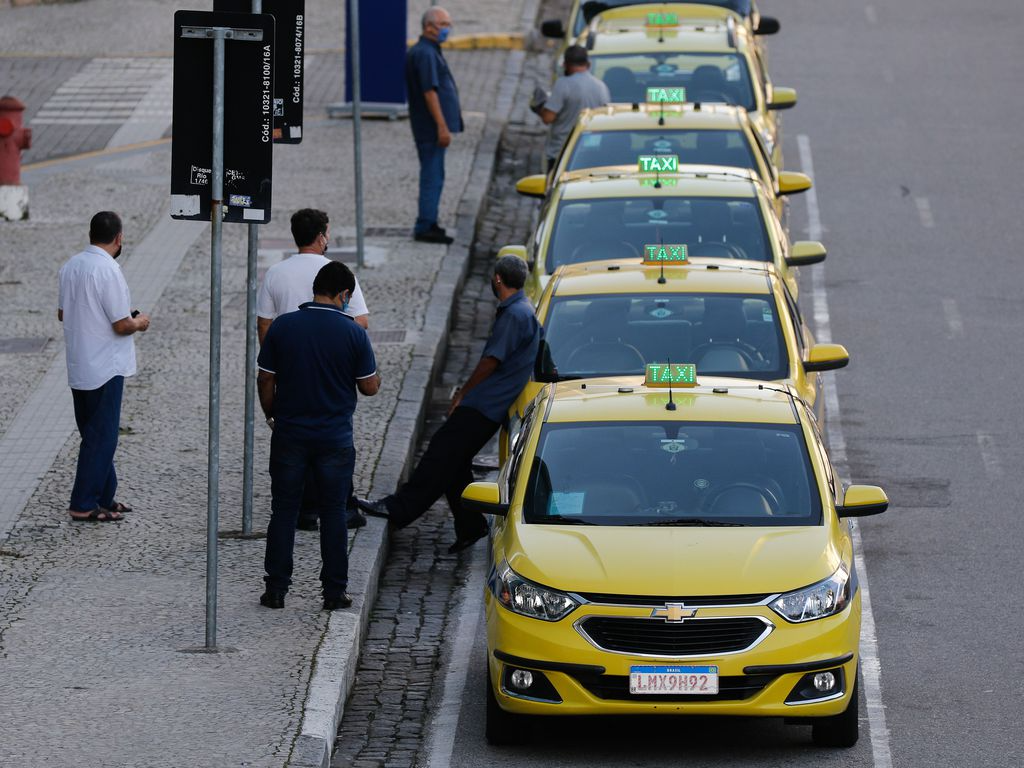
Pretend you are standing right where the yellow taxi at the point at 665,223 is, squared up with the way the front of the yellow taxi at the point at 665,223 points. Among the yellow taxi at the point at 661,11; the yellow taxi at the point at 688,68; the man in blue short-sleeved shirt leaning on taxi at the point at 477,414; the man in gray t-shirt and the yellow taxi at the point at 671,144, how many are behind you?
4

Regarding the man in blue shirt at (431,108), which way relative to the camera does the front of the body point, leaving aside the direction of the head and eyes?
to the viewer's right

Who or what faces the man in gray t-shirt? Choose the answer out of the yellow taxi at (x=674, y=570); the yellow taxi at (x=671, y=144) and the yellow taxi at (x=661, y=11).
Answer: the yellow taxi at (x=661, y=11)

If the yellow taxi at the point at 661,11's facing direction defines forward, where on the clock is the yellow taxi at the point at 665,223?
the yellow taxi at the point at 665,223 is roughly at 12 o'clock from the yellow taxi at the point at 661,11.

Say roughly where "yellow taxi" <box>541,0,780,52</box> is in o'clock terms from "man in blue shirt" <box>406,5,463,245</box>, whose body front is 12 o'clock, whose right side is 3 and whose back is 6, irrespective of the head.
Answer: The yellow taxi is roughly at 10 o'clock from the man in blue shirt.

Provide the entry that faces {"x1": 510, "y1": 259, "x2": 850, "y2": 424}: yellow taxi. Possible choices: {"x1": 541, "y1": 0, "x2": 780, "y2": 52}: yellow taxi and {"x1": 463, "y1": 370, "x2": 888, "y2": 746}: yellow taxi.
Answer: {"x1": 541, "y1": 0, "x2": 780, "y2": 52}: yellow taxi

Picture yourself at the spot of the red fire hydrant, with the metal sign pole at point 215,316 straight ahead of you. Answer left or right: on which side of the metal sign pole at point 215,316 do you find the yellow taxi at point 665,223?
left

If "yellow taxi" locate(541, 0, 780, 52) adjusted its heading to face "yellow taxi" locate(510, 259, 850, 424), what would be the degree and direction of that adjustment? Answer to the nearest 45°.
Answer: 0° — it already faces it
